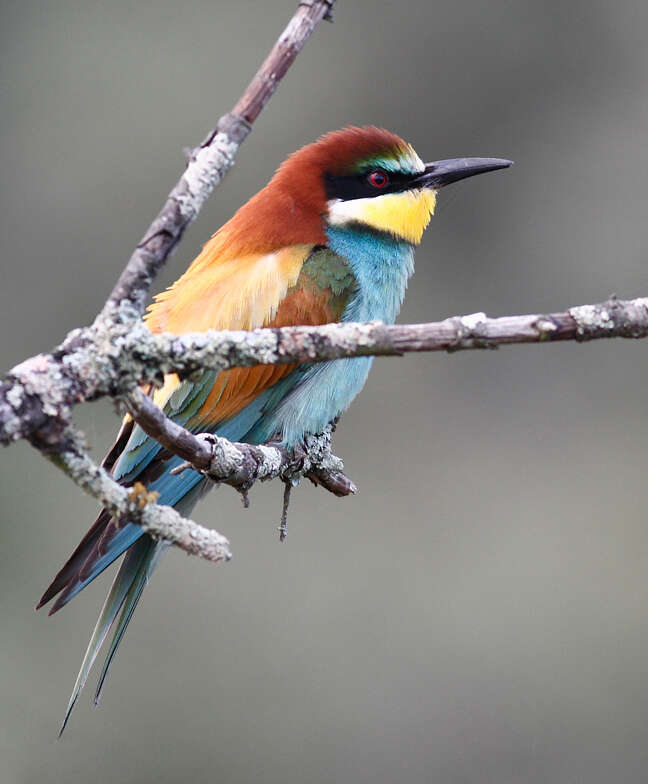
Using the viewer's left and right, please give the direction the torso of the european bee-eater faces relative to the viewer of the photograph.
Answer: facing to the right of the viewer

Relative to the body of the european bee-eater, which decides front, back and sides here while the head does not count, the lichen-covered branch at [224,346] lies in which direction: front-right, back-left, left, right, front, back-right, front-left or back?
right

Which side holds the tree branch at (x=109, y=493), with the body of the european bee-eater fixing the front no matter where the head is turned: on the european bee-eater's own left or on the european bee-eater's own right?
on the european bee-eater's own right
